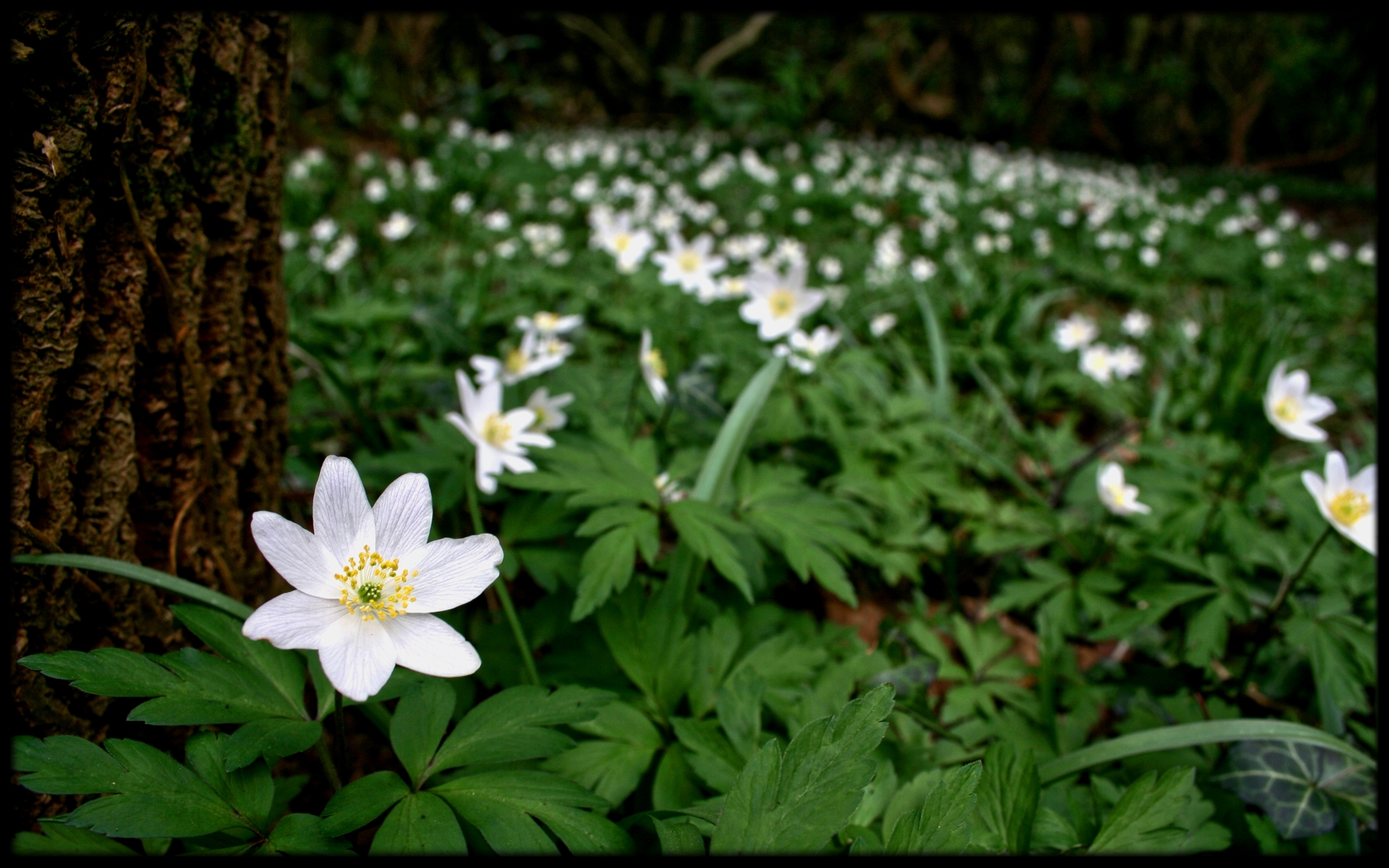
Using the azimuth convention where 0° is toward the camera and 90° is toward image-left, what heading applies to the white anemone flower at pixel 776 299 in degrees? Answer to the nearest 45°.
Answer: approximately 0°

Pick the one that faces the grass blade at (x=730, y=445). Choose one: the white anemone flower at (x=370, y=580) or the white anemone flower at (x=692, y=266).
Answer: the white anemone flower at (x=692, y=266)

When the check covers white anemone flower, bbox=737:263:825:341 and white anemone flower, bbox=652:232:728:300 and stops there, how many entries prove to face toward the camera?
2

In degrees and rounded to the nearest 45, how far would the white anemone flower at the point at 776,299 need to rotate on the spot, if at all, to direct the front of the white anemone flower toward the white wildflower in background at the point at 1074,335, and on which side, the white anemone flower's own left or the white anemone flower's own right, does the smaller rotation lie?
approximately 135° to the white anemone flower's own left

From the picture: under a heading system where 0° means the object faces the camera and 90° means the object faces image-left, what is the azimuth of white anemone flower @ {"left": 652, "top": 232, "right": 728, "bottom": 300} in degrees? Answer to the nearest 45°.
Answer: approximately 0°
